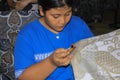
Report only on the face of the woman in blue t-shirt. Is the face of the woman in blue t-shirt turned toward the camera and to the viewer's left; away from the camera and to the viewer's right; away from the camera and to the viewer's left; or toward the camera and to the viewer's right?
toward the camera and to the viewer's right

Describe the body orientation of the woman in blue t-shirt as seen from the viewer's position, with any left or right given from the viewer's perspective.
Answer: facing the viewer and to the right of the viewer
